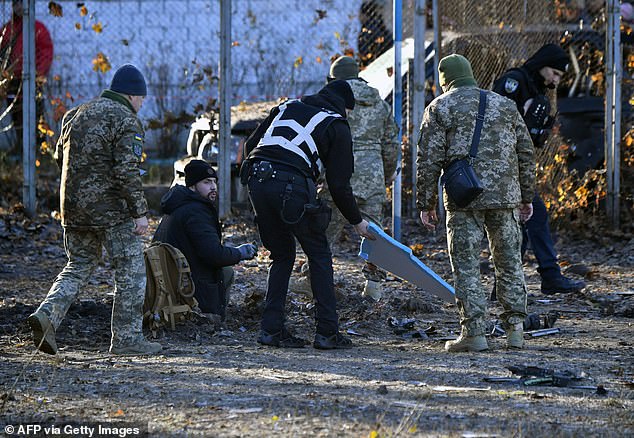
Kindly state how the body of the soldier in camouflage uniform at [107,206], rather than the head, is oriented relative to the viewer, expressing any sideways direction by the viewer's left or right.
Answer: facing away from the viewer and to the right of the viewer

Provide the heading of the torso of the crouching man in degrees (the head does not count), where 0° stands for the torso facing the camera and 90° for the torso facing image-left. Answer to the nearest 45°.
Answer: approximately 270°

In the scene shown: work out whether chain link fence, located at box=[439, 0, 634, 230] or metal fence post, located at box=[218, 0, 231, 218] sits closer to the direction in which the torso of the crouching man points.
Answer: the chain link fence

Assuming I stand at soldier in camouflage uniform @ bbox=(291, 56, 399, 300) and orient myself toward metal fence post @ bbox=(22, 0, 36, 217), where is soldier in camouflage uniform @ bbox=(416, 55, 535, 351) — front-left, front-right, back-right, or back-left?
back-left

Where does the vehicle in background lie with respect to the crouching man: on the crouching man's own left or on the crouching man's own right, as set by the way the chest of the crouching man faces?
on the crouching man's own left

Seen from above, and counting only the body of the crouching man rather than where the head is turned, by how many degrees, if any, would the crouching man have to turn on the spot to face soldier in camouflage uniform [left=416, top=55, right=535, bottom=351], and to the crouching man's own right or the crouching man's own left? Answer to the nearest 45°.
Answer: approximately 45° to the crouching man's own right

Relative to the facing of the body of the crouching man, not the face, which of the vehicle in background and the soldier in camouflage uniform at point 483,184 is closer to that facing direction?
the soldier in camouflage uniform

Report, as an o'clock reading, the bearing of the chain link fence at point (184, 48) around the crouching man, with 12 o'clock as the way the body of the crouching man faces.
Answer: The chain link fence is roughly at 9 o'clock from the crouching man.

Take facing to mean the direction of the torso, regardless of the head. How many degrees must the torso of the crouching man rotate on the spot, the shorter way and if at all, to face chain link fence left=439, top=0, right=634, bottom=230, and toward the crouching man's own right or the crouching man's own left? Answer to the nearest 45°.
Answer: approximately 45° to the crouching man's own left

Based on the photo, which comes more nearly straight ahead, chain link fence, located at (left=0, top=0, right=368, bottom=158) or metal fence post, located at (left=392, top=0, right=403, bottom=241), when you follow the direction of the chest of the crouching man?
the metal fence post
